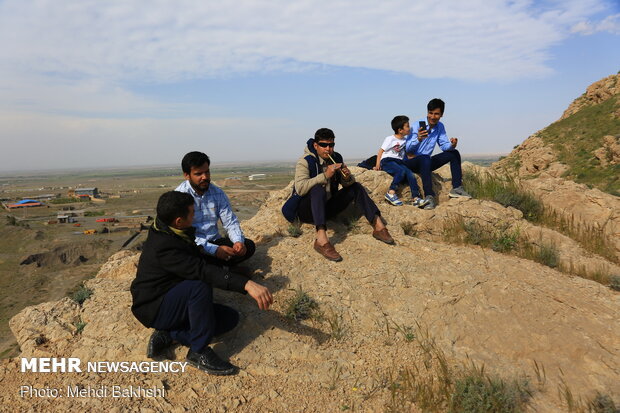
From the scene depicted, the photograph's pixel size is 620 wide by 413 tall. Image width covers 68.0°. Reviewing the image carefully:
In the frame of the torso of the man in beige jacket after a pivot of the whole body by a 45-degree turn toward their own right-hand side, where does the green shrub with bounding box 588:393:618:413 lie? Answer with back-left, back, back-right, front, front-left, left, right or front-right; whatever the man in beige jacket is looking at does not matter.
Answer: front-left

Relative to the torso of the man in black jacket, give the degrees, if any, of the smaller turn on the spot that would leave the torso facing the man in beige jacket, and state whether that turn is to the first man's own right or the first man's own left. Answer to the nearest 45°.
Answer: approximately 45° to the first man's own left

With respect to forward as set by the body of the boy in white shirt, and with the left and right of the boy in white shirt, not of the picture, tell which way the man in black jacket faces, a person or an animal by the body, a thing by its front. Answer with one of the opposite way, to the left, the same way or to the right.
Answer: to the left

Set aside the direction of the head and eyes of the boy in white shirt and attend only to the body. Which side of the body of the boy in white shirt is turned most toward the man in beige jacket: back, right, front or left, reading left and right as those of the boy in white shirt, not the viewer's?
right

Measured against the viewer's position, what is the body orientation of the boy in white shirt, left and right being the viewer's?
facing the viewer and to the right of the viewer

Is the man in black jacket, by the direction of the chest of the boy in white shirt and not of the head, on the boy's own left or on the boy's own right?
on the boy's own right

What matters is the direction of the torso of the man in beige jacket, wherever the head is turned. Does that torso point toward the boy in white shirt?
no

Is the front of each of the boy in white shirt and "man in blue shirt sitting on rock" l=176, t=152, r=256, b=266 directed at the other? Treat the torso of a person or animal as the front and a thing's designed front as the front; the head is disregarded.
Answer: no

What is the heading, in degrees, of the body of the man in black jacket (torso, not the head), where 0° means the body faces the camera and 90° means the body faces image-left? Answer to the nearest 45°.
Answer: approximately 270°

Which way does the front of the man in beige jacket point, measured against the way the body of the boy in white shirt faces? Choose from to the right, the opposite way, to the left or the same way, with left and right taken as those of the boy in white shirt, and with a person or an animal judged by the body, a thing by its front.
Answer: the same way

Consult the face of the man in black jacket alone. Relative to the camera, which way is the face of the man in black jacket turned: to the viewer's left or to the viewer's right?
to the viewer's right

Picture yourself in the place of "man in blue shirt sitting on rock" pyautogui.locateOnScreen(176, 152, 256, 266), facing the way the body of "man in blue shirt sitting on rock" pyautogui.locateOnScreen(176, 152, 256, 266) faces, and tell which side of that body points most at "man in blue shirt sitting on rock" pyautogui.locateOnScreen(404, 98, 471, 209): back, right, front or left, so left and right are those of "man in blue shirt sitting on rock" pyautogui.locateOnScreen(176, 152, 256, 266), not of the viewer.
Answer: left

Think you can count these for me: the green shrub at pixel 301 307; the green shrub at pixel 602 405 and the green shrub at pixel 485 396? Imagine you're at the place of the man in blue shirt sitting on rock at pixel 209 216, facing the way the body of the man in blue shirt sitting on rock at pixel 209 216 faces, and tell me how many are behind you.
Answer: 0

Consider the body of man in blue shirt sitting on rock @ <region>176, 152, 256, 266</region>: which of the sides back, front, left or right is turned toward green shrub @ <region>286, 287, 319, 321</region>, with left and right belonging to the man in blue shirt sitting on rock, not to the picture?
front

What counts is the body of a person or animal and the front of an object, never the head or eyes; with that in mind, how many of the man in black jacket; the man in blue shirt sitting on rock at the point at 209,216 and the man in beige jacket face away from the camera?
0

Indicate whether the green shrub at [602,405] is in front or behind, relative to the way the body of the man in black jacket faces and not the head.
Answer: in front
